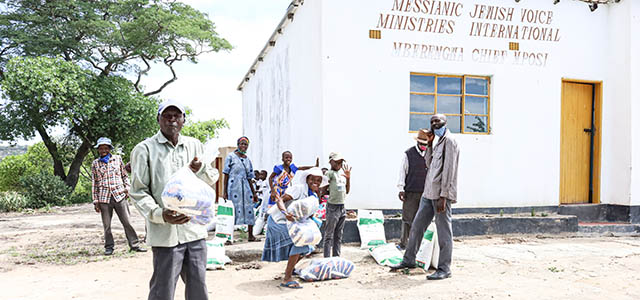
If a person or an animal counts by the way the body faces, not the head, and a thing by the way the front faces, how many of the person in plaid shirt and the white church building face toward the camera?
2

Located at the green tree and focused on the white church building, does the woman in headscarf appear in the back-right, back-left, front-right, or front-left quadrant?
front-right

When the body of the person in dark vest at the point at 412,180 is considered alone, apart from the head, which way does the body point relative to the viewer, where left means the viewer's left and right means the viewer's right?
facing the viewer and to the right of the viewer

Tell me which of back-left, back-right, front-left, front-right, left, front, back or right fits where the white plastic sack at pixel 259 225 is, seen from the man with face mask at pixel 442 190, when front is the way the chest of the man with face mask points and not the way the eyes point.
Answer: right

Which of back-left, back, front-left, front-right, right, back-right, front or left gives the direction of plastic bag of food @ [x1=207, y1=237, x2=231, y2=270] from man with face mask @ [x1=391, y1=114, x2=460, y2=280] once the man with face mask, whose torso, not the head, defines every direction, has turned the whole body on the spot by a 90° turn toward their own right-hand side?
front-left

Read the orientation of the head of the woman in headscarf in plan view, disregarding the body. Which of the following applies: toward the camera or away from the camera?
toward the camera

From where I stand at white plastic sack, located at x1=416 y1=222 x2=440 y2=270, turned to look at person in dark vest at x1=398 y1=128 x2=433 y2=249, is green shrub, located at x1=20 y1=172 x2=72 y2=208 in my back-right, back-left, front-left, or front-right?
front-left

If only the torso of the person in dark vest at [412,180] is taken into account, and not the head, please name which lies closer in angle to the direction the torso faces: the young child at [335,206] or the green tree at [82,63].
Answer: the young child

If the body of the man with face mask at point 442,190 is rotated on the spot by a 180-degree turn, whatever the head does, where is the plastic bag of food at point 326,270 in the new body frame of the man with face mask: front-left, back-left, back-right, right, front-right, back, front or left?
back-left

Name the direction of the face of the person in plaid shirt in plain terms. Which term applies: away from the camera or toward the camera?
toward the camera

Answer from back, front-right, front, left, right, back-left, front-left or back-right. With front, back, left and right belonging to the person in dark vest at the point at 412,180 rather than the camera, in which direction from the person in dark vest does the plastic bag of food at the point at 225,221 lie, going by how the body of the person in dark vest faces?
back-right

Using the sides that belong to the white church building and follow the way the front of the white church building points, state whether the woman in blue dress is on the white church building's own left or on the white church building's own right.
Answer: on the white church building's own right

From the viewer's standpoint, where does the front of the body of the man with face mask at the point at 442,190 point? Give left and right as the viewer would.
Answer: facing the viewer and to the left of the viewer

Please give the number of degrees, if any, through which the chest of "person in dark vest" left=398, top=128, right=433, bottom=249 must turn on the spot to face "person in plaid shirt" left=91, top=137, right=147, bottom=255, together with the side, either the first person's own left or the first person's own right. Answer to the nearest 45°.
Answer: approximately 135° to the first person's own right

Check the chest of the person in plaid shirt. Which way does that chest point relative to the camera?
toward the camera

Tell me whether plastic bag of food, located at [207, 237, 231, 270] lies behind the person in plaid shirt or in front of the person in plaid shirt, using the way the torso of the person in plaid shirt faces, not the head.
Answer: in front
